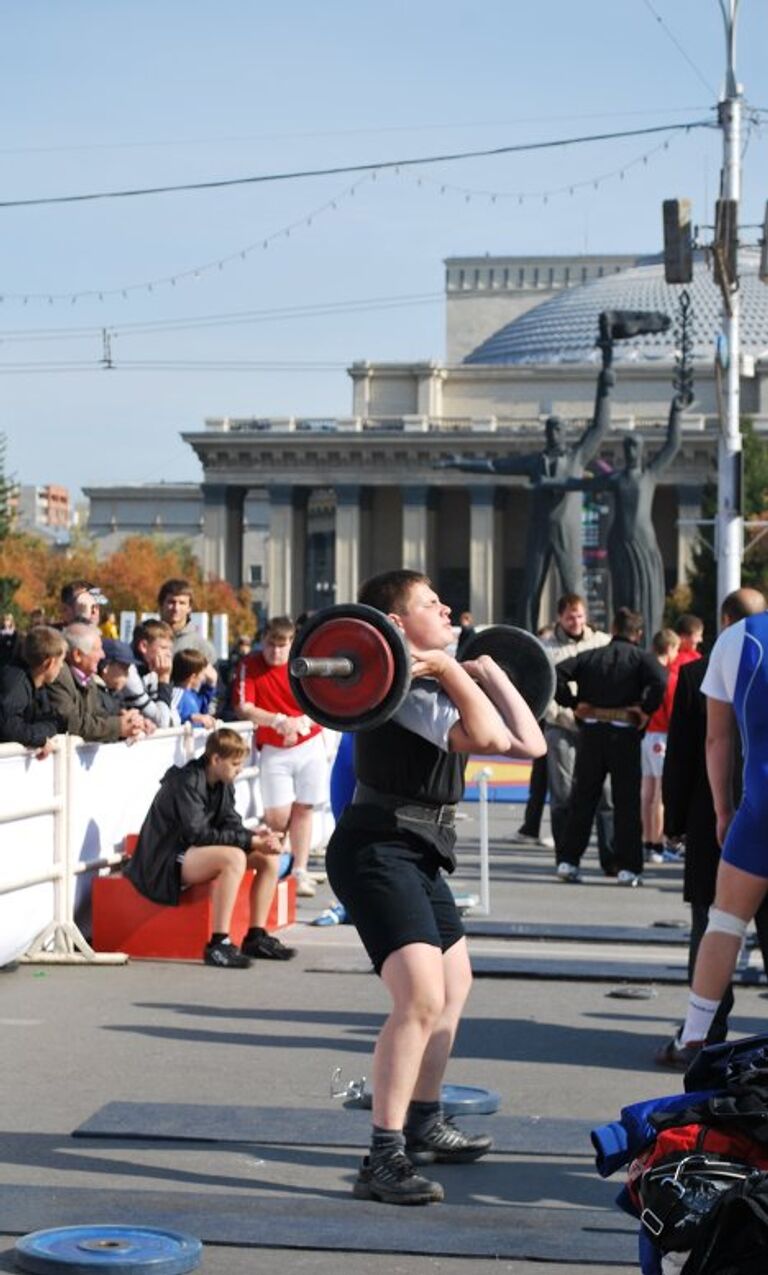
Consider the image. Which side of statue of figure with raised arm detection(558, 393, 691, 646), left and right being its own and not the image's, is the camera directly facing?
front

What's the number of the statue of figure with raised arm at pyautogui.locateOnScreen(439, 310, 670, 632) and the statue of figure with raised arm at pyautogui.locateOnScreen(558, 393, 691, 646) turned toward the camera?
2

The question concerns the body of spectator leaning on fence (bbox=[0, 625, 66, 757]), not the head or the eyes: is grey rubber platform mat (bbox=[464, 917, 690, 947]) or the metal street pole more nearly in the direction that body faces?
the grey rubber platform mat

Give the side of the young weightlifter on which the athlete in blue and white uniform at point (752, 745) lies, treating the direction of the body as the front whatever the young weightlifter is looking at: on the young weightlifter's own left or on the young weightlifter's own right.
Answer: on the young weightlifter's own left

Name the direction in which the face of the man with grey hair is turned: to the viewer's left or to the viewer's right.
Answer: to the viewer's right

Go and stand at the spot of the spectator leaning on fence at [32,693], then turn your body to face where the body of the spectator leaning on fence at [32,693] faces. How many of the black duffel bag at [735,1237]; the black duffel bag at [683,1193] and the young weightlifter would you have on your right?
3

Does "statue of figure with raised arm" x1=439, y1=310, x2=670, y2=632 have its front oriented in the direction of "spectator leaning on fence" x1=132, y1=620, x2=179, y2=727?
yes

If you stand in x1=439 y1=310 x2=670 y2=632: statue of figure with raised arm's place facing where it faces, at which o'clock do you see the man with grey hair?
The man with grey hair is roughly at 12 o'clock from the statue of figure with raised arm.

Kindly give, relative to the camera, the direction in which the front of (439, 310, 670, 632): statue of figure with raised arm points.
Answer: facing the viewer

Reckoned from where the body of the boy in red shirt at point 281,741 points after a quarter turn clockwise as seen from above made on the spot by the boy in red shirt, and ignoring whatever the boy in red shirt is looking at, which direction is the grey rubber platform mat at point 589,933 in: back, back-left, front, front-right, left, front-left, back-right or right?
back-left

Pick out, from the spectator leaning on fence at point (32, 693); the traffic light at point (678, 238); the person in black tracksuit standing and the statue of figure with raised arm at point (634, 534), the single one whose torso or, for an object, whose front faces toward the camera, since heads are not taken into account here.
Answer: the statue of figure with raised arm

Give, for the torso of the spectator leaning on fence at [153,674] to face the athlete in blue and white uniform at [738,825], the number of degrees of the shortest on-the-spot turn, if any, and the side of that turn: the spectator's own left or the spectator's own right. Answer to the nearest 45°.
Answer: approximately 45° to the spectator's own right
